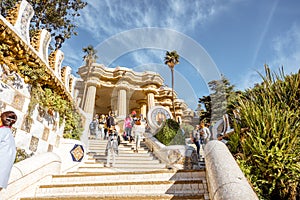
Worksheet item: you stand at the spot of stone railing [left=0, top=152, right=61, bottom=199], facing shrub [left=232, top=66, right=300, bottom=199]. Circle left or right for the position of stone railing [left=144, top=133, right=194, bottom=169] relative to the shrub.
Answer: left
